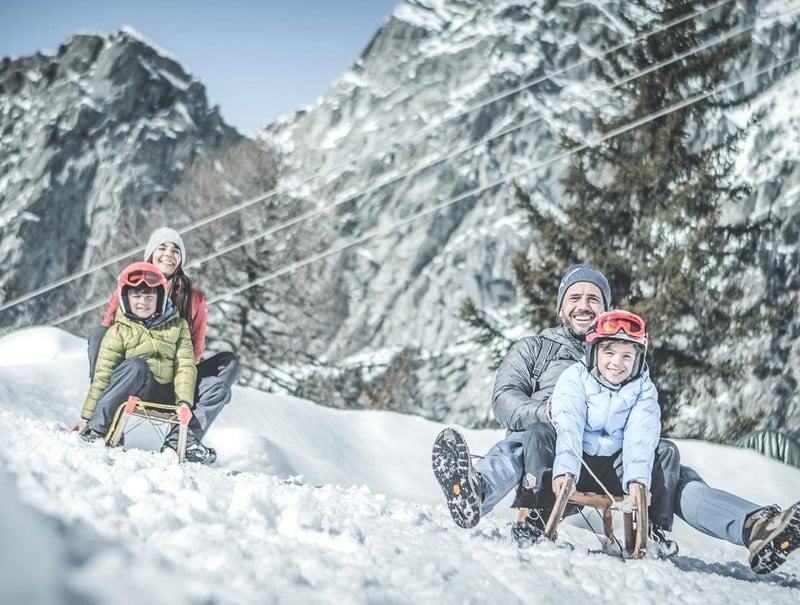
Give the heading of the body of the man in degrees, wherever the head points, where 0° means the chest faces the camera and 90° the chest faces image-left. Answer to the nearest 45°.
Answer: approximately 0°

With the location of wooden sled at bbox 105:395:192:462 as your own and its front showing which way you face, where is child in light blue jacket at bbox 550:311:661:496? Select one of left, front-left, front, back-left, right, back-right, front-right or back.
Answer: front-left

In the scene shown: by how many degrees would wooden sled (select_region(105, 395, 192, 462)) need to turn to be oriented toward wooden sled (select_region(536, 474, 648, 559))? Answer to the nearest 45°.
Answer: approximately 45° to its left

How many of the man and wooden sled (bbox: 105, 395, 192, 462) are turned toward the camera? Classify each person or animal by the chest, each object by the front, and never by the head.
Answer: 2

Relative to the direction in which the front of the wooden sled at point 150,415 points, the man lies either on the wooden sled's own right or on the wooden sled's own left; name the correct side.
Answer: on the wooden sled's own left

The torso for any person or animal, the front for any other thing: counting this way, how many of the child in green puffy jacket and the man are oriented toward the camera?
2

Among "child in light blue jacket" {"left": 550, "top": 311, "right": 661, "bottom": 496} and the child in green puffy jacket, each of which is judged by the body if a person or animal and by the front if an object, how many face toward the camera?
2

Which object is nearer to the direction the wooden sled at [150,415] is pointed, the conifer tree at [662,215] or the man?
the man

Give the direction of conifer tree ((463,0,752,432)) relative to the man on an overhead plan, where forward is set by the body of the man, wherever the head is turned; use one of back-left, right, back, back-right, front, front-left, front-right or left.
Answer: back
